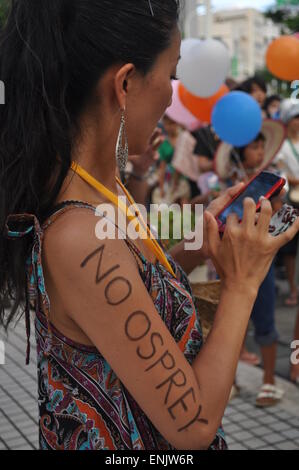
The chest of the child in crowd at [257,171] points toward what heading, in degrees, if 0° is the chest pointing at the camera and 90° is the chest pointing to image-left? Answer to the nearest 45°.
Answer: approximately 0°

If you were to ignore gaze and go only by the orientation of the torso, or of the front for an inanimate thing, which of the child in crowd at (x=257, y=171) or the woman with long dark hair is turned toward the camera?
the child in crowd

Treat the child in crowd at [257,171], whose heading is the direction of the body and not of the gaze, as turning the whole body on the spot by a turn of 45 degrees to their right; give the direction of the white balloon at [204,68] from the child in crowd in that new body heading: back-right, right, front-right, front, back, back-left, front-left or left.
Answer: right

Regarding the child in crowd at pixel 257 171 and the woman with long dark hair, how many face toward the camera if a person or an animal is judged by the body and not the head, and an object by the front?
1

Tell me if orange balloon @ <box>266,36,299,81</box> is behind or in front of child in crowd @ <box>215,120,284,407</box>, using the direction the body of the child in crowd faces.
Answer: behind

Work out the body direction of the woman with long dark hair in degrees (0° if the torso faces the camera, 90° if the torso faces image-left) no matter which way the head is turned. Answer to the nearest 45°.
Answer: approximately 270°

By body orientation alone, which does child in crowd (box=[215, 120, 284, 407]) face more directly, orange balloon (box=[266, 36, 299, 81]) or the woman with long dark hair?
the woman with long dark hair

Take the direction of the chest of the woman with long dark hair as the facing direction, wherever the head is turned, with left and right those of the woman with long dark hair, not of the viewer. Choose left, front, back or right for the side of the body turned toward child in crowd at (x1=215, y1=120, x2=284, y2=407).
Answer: left

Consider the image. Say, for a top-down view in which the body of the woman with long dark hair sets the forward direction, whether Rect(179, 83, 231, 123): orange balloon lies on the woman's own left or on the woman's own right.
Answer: on the woman's own left

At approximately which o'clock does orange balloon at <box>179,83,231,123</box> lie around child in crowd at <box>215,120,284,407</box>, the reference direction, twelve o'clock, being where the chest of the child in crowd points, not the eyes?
The orange balloon is roughly at 5 o'clock from the child in crowd.

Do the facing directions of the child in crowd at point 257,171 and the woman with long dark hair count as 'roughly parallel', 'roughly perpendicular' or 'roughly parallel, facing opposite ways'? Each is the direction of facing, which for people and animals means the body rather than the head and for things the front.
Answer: roughly perpendicular

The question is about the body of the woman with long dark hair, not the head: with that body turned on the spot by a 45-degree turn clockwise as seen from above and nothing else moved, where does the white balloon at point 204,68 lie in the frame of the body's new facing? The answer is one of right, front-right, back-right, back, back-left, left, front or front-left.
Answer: back-left

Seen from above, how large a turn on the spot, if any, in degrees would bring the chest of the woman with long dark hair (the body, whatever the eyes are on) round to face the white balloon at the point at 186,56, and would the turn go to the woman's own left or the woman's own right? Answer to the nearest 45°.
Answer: approximately 90° to the woman's own left

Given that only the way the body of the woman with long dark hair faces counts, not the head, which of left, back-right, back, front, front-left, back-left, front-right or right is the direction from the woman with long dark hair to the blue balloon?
left

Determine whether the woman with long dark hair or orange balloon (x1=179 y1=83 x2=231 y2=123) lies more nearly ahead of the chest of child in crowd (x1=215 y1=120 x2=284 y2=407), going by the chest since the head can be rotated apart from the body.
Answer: the woman with long dark hair

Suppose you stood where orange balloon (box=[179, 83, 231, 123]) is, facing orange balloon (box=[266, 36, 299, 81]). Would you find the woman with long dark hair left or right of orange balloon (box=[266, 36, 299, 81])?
right
